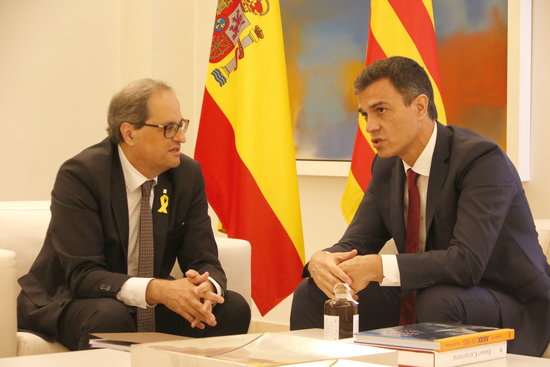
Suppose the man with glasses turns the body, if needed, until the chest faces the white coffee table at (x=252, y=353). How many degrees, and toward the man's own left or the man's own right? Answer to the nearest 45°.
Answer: approximately 45° to the man's own right

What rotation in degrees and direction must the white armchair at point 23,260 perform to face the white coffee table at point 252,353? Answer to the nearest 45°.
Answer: approximately 45° to its right

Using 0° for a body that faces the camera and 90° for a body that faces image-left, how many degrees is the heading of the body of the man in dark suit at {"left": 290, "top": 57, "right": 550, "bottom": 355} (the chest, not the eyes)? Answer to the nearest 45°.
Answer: approximately 45°

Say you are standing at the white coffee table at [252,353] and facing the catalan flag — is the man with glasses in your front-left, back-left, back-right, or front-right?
front-left

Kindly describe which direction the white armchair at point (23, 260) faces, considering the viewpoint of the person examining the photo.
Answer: facing the viewer and to the right of the viewer

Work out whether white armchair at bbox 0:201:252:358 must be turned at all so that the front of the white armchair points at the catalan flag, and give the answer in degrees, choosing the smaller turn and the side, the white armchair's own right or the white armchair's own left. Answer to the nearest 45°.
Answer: approximately 45° to the white armchair's own left

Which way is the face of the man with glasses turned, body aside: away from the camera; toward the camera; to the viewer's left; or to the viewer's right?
to the viewer's right

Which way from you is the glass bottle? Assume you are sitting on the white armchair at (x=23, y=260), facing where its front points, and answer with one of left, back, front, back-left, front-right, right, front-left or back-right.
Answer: front

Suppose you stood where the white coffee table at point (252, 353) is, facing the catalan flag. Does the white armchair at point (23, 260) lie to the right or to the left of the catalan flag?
left

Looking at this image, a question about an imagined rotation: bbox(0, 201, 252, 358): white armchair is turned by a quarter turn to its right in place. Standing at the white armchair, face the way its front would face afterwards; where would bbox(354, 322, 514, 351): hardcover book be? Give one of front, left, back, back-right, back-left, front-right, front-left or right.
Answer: left

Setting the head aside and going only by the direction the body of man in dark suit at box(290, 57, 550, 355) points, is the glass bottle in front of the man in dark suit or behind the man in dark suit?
in front

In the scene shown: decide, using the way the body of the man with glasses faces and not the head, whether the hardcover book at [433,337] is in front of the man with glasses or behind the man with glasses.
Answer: in front

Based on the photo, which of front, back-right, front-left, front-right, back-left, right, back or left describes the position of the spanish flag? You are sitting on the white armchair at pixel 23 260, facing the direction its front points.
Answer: left

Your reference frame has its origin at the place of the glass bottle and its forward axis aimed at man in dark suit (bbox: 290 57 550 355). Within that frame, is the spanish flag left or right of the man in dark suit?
left

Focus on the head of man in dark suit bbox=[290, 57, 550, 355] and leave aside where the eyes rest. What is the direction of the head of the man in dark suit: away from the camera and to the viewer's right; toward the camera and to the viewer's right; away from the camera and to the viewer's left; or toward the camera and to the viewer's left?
toward the camera and to the viewer's left

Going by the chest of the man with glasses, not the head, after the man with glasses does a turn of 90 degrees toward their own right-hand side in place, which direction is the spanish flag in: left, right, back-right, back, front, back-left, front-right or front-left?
back

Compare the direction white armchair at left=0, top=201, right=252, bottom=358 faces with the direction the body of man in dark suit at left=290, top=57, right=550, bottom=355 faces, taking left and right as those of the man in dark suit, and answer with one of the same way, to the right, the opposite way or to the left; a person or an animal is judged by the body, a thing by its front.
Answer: to the left

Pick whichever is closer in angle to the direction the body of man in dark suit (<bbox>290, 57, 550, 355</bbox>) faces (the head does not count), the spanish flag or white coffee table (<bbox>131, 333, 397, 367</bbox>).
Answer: the white coffee table
